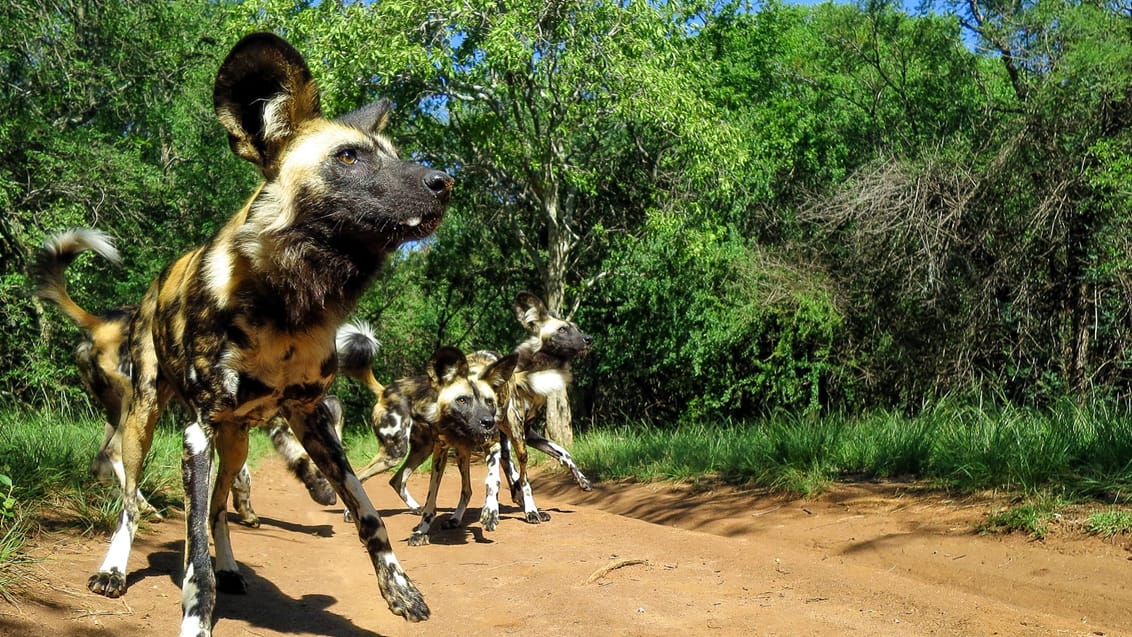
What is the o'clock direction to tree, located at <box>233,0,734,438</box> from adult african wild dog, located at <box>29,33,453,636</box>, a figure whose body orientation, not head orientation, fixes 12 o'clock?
The tree is roughly at 8 o'clock from the adult african wild dog.

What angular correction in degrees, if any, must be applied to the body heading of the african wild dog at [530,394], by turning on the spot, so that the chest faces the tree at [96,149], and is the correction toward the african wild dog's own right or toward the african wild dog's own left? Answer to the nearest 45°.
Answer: approximately 180°

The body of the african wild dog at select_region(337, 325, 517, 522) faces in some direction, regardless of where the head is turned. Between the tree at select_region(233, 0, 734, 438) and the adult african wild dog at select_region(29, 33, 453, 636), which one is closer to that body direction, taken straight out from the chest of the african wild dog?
the adult african wild dog

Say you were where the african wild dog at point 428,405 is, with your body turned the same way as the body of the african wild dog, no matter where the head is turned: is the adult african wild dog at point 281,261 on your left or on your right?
on your right

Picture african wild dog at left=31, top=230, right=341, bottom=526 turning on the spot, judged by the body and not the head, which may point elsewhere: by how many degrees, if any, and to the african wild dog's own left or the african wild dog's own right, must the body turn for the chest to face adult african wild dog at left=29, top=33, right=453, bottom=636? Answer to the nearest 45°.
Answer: approximately 90° to the african wild dog's own right

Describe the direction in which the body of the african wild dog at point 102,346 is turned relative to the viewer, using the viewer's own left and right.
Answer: facing to the right of the viewer

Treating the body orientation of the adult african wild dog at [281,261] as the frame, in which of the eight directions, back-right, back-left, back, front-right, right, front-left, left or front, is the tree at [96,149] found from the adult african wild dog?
back-left

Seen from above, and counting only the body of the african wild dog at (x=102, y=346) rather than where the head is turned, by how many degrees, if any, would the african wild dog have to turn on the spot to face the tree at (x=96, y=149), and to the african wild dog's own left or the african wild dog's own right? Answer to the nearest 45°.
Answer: approximately 90° to the african wild dog's own left
